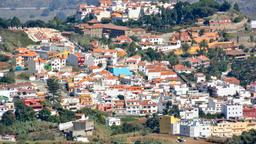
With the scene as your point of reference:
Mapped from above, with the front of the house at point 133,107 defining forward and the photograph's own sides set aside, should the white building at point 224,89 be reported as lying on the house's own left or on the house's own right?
on the house's own left

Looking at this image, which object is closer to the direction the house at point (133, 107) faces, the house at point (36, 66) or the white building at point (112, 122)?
the white building

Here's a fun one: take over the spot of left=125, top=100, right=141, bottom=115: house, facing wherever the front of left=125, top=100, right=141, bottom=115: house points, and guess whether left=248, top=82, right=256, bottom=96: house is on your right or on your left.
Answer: on your left

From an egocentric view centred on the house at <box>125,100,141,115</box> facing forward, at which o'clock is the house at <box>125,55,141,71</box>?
the house at <box>125,55,141,71</box> is roughly at 6 o'clock from the house at <box>125,100,141,115</box>.

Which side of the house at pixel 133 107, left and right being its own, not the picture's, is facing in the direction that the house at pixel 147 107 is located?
left

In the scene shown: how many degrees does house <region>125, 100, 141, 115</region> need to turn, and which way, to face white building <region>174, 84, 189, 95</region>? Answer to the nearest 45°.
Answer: approximately 135° to its left

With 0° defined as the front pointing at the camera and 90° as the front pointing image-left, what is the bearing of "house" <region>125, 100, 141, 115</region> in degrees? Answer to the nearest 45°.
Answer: approximately 0°

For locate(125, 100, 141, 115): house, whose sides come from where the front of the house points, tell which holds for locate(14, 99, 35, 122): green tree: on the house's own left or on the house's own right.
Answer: on the house's own right
